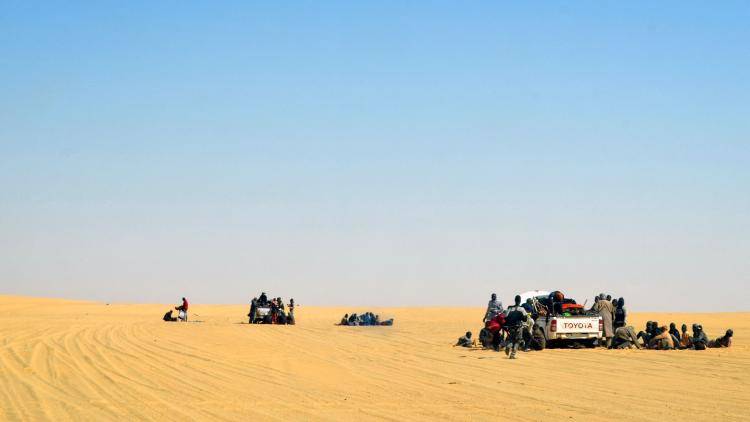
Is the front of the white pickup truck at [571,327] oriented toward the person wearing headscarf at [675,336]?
no

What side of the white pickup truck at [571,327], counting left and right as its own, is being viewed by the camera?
back

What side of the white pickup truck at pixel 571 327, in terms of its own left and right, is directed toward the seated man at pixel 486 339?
left

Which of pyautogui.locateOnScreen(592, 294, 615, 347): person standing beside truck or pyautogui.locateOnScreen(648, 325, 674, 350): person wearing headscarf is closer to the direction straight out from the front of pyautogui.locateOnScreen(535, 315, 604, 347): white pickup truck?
the person standing beside truck

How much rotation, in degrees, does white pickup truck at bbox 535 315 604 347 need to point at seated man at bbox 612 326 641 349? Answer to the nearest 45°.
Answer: approximately 90° to its right

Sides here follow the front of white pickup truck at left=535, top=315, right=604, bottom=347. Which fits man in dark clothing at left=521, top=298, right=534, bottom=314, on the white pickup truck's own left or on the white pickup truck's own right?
on the white pickup truck's own left

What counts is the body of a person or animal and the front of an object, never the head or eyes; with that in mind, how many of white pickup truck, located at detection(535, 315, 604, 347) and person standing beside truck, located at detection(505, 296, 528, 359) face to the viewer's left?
0

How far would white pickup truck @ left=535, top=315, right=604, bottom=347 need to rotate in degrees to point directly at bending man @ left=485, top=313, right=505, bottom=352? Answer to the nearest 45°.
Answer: approximately 135° to its left

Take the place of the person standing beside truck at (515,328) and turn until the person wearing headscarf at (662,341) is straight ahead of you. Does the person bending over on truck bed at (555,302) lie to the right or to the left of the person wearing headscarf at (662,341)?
left

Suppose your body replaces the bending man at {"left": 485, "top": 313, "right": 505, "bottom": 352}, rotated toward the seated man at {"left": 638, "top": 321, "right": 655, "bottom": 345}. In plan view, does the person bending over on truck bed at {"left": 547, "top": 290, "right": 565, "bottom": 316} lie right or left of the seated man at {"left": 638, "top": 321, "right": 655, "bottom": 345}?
left

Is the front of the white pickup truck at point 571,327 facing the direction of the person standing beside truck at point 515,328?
no

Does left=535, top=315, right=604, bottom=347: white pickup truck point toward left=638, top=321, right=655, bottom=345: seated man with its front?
no

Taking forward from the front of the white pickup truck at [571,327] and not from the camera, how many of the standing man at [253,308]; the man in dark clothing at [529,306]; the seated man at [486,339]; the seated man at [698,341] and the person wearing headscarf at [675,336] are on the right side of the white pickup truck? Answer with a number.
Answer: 2
